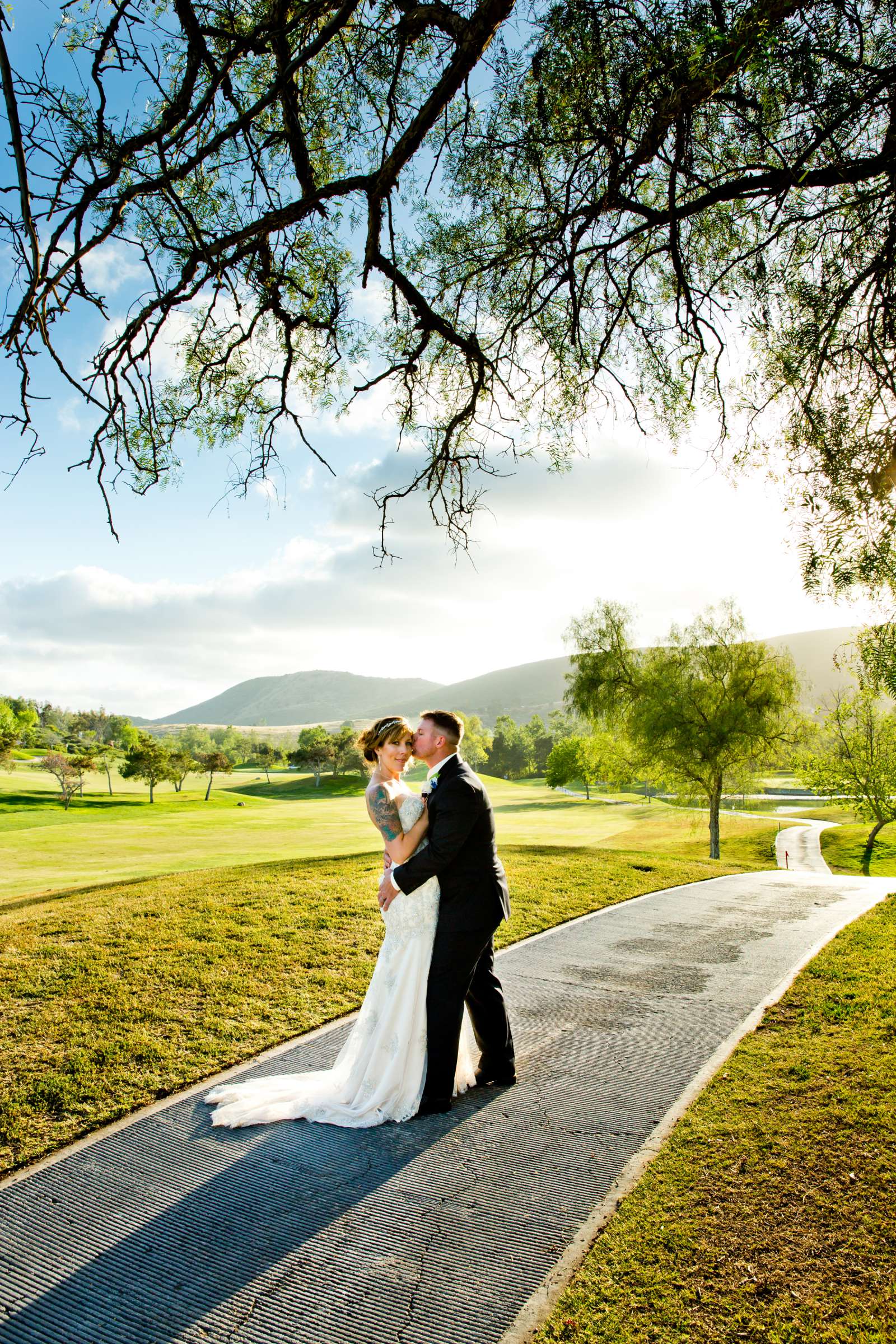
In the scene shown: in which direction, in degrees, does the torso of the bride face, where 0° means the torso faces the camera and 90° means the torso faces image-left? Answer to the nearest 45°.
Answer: approximately 270°

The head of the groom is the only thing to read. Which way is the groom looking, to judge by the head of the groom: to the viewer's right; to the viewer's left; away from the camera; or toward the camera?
to the viewer's left

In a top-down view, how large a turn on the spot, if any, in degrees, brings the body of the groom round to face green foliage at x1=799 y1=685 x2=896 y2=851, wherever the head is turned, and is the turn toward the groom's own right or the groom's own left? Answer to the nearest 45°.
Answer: approximately 135° to the groom's own right

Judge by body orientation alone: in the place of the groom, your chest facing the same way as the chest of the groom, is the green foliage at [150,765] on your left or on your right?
on your right

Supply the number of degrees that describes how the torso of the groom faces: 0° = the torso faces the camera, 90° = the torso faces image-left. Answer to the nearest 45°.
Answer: approximately 90°

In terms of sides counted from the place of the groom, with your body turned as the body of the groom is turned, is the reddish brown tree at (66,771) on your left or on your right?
on your right

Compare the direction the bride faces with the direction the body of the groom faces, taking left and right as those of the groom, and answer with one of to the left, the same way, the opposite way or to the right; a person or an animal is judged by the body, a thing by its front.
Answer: the opposite way
